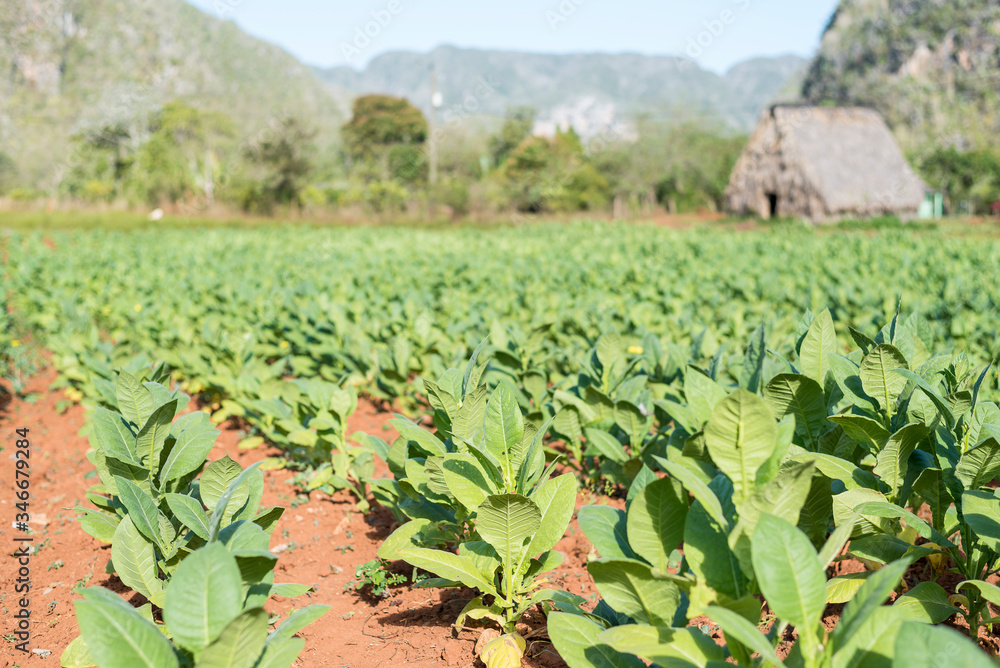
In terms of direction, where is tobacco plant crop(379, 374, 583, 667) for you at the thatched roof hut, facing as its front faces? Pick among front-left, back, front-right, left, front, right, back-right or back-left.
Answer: front-left

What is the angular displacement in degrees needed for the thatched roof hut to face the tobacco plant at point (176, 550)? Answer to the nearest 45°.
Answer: approximately 45° to its left

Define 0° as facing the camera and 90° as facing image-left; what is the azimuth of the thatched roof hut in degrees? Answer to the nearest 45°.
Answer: approximately 45°

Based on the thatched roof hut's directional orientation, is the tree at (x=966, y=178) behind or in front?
behind

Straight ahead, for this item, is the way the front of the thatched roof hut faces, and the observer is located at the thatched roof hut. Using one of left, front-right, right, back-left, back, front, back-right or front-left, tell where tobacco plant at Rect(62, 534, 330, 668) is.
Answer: front-left

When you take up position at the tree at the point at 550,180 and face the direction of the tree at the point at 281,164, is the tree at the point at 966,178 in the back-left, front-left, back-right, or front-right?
back-left

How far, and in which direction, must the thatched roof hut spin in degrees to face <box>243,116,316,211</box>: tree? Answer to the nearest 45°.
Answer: approximately 45° to its right
